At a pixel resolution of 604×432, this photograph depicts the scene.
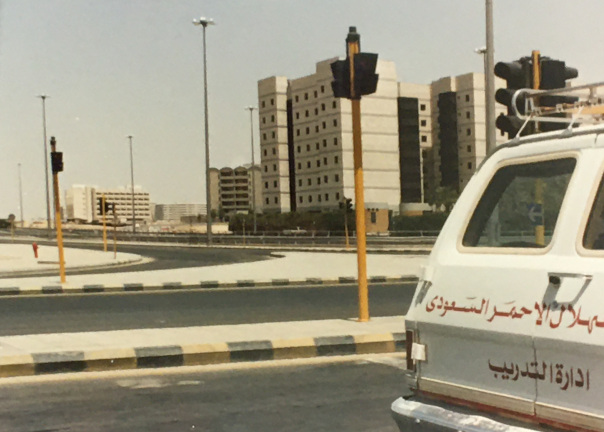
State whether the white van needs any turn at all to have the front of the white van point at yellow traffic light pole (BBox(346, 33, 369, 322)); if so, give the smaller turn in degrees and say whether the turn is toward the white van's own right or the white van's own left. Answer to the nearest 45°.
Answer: approximately 45° to the white van's own left

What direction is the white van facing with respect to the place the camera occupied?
facing away from the viewer and to the right of the viewer

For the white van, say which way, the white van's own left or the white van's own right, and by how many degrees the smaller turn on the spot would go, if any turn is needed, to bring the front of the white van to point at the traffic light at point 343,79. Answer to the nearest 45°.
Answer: approximately 45° to the white van's own left

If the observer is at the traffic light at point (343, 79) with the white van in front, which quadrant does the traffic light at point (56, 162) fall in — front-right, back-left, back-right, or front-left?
back-right

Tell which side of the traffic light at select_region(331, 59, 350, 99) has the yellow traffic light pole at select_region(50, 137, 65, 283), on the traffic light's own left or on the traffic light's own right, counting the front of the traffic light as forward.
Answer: on the traffic light's own right
